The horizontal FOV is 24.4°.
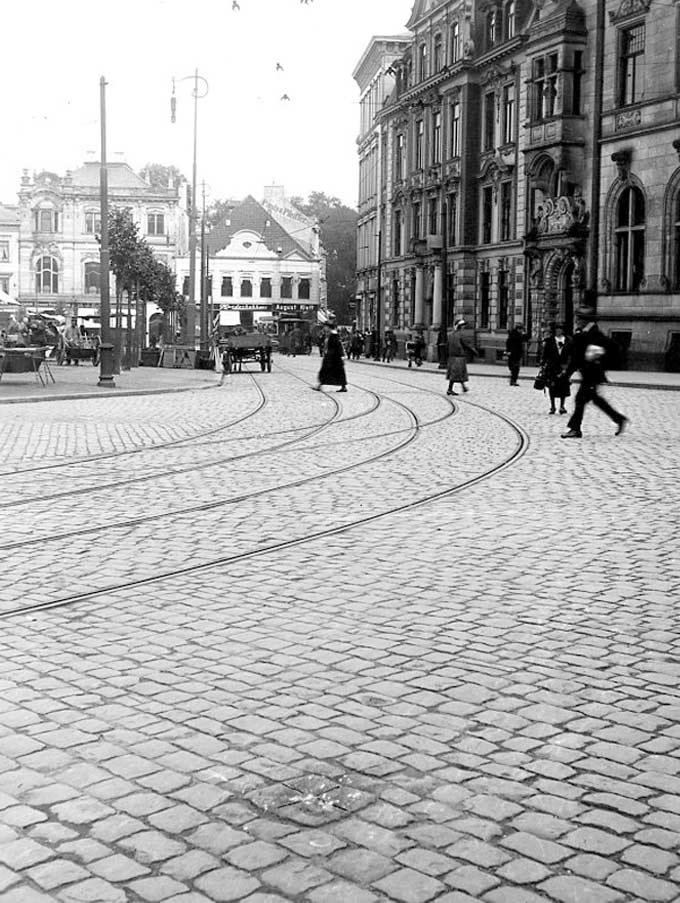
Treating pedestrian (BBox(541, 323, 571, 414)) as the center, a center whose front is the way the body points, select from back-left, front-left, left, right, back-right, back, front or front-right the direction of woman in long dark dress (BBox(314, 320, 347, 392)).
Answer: back-right

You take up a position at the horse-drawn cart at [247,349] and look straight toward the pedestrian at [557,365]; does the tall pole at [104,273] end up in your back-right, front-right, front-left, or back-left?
front-right

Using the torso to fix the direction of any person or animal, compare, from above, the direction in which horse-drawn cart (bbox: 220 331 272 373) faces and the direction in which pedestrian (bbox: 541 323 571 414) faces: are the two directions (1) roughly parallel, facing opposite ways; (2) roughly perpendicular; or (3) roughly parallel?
roughly parallel, facing opposite ways

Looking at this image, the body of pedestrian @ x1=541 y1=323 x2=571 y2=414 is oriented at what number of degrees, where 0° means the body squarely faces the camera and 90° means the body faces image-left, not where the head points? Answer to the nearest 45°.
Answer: approximately 0°

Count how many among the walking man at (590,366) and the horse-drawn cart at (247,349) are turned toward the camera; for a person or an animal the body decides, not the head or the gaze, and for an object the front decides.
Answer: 0

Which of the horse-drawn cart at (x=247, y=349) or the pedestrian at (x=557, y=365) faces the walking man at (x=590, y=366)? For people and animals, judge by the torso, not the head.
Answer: the pedestrian

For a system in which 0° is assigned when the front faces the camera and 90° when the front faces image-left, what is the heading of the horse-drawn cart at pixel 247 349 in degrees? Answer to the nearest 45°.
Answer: approximately 180°

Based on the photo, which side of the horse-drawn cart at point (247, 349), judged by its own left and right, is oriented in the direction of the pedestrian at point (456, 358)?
back

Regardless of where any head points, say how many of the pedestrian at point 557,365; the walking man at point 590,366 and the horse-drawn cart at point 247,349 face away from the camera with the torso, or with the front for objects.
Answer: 1

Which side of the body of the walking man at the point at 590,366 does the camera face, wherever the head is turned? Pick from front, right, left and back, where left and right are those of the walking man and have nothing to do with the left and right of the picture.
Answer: left

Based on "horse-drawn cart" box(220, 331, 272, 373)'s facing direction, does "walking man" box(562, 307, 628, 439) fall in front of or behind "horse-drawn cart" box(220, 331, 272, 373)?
behind

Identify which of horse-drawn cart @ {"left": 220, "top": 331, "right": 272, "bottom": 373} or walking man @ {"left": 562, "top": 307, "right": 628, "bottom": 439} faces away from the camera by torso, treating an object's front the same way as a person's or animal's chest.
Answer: the horse-drawn cart
